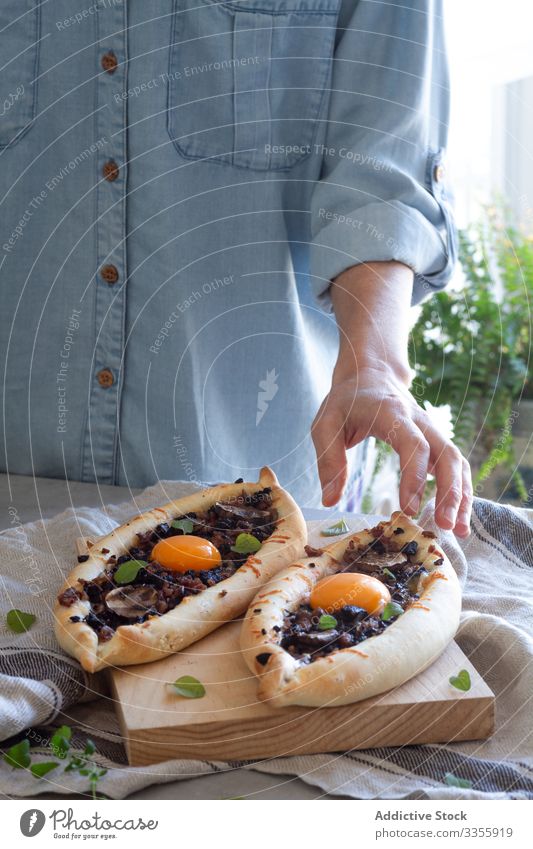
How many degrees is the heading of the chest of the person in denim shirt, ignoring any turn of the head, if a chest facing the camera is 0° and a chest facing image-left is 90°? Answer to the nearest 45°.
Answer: approximately 0°

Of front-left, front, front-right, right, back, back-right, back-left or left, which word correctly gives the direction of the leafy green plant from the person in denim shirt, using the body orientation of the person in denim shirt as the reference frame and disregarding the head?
back-left
